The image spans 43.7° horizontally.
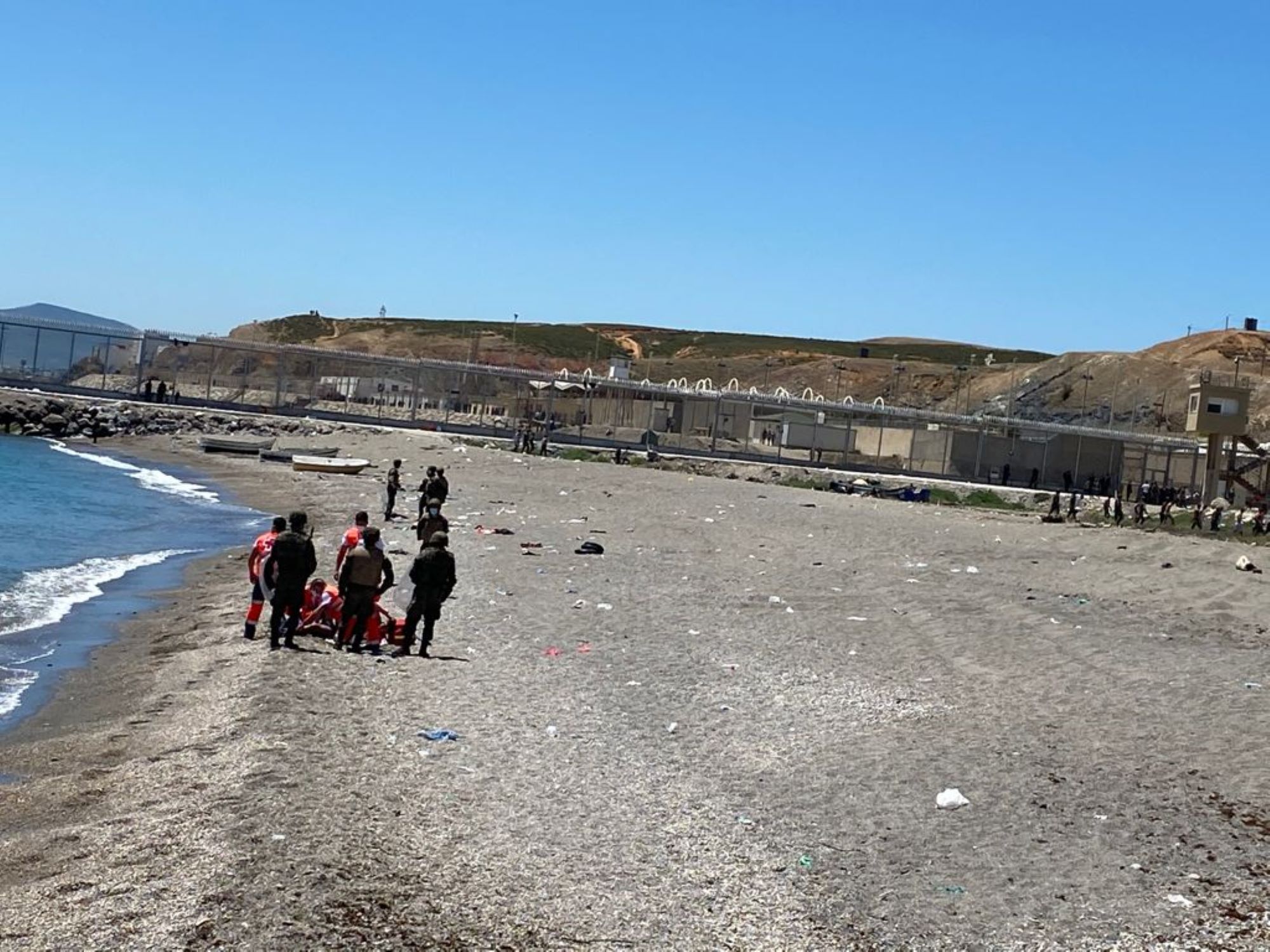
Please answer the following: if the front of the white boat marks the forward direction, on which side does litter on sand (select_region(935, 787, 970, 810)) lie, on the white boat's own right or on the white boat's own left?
on the white boat's own right

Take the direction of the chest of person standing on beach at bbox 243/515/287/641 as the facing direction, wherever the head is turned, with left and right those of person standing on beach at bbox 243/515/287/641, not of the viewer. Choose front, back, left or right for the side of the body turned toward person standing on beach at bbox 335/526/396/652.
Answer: right

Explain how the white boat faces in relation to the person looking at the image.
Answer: facing to the right of the viewer

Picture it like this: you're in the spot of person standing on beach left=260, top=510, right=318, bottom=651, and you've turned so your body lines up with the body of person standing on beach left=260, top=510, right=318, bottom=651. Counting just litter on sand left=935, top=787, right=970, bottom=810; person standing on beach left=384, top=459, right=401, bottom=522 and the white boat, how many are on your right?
1

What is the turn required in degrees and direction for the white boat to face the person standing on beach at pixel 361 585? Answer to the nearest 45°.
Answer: approximately 90° to its right

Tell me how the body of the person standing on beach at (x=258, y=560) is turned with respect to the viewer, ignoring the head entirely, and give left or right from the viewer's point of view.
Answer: facing to the right of the viewer

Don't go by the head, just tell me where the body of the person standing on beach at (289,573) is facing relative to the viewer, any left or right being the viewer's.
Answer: facing away from the viewer and to the right of the viewer

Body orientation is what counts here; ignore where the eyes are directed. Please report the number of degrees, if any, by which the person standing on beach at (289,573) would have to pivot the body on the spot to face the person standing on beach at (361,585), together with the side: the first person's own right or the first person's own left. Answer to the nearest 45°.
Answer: approximately 45° to the first person's own right

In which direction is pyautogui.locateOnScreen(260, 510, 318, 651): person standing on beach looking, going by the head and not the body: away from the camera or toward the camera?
away from the camera

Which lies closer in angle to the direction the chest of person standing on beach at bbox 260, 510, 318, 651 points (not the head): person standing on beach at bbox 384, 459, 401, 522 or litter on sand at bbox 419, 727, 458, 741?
the person standing on beach

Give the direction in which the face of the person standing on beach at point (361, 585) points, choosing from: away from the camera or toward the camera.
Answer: away from the camera
